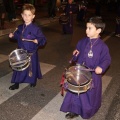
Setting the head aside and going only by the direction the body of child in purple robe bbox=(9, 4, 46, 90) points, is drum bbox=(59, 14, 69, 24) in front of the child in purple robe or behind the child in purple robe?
behind

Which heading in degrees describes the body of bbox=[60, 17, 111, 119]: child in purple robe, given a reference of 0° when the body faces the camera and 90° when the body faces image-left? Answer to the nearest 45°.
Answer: approximately 45°

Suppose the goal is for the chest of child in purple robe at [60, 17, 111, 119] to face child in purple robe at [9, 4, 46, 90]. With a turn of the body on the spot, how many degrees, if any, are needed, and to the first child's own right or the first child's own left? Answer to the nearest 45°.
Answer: approximately 90° to the first child's own right

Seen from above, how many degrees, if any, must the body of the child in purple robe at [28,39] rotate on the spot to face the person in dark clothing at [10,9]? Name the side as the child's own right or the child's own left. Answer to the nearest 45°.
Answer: approximately 135° to the child's own right

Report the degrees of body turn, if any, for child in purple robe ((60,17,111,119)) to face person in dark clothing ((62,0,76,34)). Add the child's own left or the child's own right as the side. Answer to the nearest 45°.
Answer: approximately 135° to the child's own right

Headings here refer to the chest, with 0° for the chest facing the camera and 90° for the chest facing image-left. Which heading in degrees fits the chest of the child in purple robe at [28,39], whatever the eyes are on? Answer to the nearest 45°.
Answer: approximately 45°
